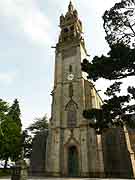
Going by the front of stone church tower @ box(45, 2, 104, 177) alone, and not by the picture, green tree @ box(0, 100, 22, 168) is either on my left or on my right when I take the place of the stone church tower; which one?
on my right

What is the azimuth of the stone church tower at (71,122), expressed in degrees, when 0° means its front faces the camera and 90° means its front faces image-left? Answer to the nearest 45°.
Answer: approximately 0°

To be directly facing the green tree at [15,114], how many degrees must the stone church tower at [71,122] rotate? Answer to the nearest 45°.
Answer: approximately 135° to its right
